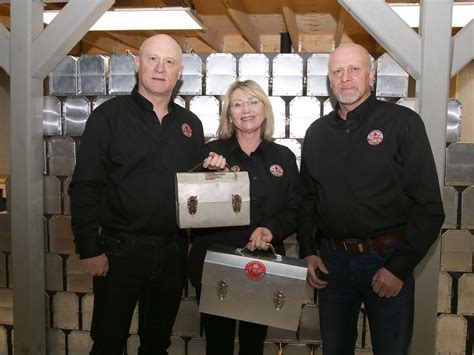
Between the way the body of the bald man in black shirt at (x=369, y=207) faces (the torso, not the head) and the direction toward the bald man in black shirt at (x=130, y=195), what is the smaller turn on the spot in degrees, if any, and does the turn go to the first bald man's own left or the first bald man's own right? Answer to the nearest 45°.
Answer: approximately 45° to the first bald man's own right

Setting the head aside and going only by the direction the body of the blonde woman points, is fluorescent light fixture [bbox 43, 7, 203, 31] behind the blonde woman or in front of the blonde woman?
behind

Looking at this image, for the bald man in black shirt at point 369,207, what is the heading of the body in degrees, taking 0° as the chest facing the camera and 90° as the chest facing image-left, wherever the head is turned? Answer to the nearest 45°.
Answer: approximately 45°

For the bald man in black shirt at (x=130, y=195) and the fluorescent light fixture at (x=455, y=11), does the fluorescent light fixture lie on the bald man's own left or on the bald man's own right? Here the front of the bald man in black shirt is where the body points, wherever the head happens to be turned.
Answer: on the bald man's own left

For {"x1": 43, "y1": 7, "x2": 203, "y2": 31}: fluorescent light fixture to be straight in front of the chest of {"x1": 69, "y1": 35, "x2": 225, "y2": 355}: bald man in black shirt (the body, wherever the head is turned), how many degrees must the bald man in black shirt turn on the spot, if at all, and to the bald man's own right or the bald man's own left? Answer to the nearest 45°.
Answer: approximately 135° to the bald man's own left
